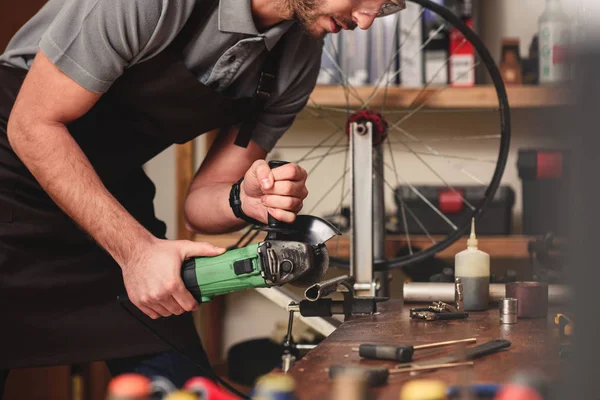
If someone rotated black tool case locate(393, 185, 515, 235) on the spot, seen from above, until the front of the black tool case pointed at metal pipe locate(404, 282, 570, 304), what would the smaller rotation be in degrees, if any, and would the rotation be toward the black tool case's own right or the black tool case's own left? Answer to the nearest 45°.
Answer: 0° — it already faces it

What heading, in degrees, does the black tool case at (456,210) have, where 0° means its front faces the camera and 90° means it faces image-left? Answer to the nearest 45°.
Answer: approximately 0°

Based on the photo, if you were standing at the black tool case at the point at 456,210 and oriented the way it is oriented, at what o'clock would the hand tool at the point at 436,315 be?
The hand tool is roughly at 12 o'clock from the black tool case.

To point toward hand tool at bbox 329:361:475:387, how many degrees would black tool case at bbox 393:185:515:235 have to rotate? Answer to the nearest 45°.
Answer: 0° — it already faces it

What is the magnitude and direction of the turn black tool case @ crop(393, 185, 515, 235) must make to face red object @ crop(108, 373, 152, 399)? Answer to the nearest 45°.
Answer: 0° — it already faces it

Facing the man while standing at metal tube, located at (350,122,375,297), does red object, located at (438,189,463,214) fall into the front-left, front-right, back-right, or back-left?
back-right

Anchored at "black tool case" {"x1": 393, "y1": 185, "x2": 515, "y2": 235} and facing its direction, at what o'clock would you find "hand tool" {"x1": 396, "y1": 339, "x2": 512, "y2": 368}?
The hand tool is roughly at 12 o'clock from the black tool case.
